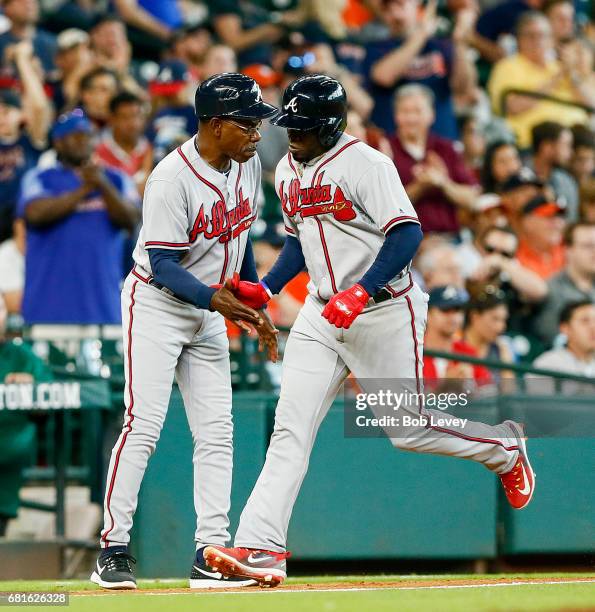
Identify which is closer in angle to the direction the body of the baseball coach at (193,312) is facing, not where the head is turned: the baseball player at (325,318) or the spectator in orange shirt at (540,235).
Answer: the baseball player

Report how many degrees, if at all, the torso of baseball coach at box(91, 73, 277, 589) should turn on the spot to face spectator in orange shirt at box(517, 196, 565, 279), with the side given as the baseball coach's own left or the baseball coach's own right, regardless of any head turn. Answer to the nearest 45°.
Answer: approximately 90° to the baseball coach's own left

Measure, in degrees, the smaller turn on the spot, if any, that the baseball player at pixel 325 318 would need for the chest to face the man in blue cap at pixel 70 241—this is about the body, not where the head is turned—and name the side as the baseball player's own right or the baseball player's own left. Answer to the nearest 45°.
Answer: approximately 90° to the baseball player's own right

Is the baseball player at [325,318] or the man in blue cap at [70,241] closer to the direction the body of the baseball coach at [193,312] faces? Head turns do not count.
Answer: the baseball player

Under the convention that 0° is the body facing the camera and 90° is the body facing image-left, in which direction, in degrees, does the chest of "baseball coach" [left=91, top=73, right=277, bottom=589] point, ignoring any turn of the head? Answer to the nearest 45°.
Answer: approximately 315°

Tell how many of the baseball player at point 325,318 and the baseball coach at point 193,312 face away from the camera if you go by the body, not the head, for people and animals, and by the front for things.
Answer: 0

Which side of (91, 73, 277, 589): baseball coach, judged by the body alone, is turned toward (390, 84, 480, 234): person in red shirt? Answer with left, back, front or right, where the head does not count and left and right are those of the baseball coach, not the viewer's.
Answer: left

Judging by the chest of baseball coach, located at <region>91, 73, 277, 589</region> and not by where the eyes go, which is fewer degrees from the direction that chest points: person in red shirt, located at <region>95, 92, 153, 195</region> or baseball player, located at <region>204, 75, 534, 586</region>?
the baseball player

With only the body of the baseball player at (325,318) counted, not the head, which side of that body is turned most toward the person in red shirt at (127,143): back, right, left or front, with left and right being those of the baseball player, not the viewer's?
right

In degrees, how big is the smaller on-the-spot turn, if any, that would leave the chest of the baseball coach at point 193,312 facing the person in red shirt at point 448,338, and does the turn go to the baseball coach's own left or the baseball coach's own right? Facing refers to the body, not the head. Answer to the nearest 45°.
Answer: approximately 90° to the baseball coach's own left
